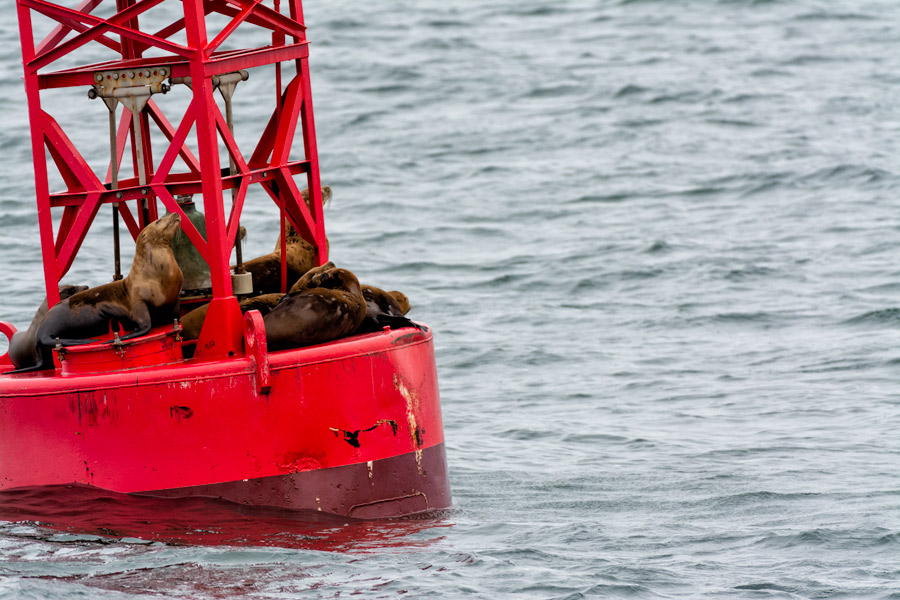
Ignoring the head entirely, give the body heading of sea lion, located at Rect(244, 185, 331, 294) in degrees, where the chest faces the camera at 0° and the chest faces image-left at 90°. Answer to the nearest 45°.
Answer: approximately 270°

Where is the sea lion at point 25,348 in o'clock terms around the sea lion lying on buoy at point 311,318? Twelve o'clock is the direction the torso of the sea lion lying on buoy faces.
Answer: The sea lion is roughly at 8 o'clock from the sea lion lying on buoy.

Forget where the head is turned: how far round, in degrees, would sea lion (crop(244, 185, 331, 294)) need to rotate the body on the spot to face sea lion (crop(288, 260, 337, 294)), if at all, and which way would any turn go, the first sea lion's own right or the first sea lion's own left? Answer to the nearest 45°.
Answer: approximately 90° to the first sea lion's own right

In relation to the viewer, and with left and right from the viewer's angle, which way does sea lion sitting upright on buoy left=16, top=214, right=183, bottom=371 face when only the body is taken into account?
facing to the right of the viewer

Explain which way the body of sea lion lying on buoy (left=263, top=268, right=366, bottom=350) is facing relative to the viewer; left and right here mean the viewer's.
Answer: facing away from the viewer and to the right of the viewer

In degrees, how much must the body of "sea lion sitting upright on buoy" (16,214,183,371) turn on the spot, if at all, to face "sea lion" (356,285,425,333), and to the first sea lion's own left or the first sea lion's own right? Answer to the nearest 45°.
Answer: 0° — it already faces it

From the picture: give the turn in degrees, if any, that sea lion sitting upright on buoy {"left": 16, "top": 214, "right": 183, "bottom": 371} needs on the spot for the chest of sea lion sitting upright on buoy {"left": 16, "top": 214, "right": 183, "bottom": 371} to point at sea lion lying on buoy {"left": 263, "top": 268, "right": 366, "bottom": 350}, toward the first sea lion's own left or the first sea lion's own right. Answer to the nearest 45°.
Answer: approximately 45° to the first sea lion's own right

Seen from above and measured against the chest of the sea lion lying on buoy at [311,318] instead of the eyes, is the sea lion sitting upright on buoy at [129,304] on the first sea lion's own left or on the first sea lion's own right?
on the first sea lion's own left

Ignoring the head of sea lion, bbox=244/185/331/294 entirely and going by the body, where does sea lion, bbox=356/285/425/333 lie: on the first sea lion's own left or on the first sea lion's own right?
on the first sea lion's own right
